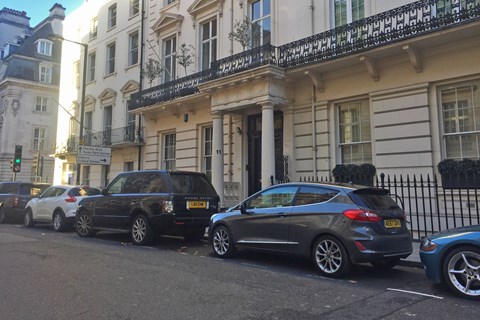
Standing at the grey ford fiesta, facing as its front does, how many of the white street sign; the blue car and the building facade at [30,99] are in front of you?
2

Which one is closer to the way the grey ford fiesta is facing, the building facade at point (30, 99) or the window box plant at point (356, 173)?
the building facade

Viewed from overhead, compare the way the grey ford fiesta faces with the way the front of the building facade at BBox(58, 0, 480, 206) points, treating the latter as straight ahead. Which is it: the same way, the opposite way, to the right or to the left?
to the right

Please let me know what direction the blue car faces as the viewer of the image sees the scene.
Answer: facing to the left of the viewer

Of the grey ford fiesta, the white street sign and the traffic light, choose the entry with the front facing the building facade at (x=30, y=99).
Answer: the grey ford fiesta

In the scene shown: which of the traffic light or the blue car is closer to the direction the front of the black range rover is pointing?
the traffic light
